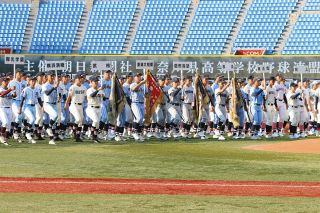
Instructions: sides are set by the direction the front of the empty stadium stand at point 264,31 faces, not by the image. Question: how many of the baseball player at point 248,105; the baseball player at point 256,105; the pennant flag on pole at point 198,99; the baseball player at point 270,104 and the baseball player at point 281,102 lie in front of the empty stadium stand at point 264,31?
5

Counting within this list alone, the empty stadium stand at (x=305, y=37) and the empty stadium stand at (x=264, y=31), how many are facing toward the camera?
2

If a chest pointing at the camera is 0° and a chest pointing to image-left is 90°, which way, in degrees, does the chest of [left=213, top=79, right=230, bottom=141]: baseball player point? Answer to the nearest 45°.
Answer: approximately 45°

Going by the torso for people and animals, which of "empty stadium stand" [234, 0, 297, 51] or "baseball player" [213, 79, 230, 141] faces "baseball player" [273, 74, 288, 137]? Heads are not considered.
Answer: the empty stadium stand

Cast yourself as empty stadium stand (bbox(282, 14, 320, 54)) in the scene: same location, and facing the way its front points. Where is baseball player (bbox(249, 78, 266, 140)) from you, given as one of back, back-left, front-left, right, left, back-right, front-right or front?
front

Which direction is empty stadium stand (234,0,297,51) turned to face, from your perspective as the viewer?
facing the viewer

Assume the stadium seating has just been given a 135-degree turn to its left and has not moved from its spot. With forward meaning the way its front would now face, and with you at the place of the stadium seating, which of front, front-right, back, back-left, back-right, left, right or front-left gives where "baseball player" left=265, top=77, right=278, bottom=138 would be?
back-right

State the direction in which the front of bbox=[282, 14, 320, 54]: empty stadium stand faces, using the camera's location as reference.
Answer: facing the viewer

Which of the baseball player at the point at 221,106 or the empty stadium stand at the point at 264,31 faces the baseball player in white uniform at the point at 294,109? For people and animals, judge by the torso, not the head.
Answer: the empty stadium stand

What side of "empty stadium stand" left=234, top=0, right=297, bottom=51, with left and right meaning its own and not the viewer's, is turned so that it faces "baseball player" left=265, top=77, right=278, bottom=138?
front
